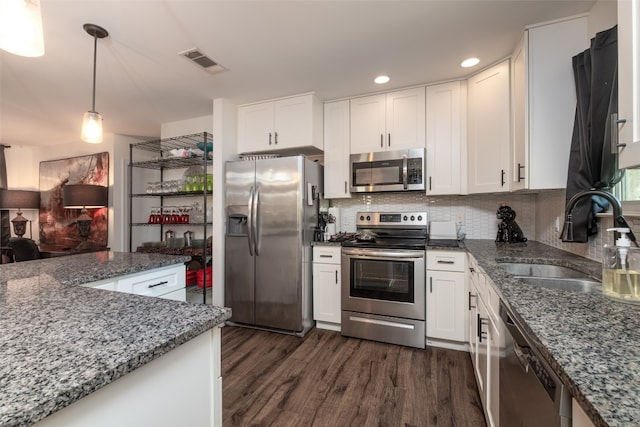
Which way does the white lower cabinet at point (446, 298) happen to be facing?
toward the camera

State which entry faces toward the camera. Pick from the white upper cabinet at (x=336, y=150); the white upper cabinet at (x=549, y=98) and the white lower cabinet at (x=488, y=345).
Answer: the white upper cabinet at (x=336, y=150)

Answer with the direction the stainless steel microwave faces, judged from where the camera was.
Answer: facing the viewer

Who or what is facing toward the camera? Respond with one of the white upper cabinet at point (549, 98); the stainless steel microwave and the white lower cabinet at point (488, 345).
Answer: the stainless steel microwave

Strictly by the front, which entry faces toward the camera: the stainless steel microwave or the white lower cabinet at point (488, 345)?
the stainless steel microwave

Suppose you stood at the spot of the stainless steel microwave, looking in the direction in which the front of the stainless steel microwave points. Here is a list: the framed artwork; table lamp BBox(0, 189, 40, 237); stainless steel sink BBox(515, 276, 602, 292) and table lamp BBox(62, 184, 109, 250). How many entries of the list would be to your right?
3

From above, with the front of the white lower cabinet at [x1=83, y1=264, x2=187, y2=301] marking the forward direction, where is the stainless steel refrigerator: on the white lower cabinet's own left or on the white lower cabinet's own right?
on the white lower cabinet's own left

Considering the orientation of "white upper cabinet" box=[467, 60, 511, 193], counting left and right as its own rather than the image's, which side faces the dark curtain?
left

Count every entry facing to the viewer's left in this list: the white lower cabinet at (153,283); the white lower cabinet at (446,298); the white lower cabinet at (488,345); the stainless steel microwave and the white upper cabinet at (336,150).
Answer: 1

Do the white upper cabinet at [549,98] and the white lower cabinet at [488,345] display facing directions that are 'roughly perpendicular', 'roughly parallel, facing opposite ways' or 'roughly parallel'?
roughly parallel

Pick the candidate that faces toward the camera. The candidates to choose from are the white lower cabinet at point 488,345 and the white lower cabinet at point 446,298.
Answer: the white lower cabinet at point 446,298

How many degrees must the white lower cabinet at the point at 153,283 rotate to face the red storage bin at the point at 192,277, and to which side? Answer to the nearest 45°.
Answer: approximately 135° to its left

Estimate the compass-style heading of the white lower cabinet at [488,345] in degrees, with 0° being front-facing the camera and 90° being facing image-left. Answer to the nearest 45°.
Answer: approximately 90°

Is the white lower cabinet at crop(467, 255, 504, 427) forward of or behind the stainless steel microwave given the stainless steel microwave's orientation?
forward

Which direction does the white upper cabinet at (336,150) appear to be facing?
toward the camera

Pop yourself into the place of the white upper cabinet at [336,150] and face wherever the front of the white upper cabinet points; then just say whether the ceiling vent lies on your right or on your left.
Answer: on your right

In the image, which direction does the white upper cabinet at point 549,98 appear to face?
to the viewer's left

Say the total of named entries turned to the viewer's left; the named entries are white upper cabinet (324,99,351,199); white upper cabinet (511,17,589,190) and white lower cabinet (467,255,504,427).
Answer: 2
